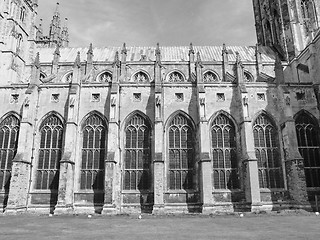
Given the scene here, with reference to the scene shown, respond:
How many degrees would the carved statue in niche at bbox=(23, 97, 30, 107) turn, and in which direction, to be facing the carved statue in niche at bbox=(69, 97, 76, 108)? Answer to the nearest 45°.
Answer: approximately 45° to its left

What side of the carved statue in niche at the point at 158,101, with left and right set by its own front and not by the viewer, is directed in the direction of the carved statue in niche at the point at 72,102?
right

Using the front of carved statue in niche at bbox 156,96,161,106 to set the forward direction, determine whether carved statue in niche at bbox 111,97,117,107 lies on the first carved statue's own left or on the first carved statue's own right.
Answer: on the first carved statue's own right

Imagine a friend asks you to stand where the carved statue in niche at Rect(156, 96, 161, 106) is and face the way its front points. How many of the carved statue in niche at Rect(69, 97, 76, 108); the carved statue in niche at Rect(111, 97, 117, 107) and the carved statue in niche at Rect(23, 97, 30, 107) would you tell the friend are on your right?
3

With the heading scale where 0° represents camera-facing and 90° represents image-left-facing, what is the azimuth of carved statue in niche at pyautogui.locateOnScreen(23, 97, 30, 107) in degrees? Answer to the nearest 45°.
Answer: approximately 0°

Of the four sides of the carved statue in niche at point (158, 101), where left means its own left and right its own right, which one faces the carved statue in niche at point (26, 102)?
right

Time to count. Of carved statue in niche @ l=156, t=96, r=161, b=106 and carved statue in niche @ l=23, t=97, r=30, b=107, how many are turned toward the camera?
2

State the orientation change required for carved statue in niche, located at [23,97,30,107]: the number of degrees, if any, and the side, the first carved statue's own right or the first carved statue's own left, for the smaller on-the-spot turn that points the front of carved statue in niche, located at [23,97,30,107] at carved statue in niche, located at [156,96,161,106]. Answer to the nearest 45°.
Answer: approximately 45° to the first carved statue's own left
